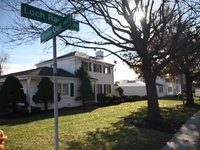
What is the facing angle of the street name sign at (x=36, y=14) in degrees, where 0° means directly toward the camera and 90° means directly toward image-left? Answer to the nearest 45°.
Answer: approximately 315°

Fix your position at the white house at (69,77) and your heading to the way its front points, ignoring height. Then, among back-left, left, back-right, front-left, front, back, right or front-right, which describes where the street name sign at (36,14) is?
front-right

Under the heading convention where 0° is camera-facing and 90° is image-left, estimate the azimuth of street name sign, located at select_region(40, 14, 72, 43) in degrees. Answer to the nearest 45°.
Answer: approximately 45°

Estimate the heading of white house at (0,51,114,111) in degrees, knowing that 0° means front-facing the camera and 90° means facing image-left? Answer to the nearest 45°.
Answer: approximately 315°

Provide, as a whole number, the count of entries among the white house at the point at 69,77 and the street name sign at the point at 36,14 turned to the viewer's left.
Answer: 0

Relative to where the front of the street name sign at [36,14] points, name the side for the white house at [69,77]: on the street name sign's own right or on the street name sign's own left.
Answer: on the street name sign's own left

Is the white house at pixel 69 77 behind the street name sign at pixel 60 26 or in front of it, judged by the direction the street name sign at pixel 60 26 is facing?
behind

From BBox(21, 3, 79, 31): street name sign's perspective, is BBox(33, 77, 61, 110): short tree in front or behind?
behind

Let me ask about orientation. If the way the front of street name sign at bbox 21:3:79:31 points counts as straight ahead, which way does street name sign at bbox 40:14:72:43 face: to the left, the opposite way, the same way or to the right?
to the right

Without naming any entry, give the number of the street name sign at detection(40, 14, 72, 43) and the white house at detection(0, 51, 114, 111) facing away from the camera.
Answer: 0

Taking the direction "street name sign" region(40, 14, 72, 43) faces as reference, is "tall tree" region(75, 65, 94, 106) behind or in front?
behind

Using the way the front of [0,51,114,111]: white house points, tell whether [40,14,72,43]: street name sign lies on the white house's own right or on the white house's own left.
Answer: on the white house's own right
